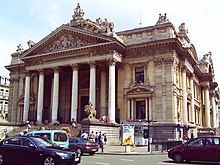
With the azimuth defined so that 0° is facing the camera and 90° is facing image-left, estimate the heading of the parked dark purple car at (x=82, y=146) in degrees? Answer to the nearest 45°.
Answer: approximately 135°

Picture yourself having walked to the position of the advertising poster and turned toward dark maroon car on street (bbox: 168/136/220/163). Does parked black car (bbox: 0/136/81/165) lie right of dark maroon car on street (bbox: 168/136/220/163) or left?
right

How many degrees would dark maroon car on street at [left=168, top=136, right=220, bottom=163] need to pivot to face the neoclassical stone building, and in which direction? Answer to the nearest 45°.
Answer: approximately 90° to its right

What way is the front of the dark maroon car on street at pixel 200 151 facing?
to the viewer's left

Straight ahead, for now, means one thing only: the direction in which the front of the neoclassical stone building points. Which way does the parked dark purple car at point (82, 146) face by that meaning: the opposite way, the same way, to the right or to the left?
to the right

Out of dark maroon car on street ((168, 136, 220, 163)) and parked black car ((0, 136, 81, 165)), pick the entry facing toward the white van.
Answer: dark maroon car on street ((168, 136, 220, 163))

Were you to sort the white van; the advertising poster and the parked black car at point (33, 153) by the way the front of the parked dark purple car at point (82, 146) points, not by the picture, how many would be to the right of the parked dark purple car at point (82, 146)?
1

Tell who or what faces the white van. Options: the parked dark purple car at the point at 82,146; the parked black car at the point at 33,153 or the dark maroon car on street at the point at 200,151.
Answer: the dark maroon car on street at the point at 200,151

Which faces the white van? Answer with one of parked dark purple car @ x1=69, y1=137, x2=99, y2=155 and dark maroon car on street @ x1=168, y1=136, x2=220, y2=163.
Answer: dark maroon car on street @ x1=168, y1=136, x2=220, y2=163

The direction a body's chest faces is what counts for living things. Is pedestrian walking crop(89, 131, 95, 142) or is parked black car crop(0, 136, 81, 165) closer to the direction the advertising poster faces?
the parked black car
